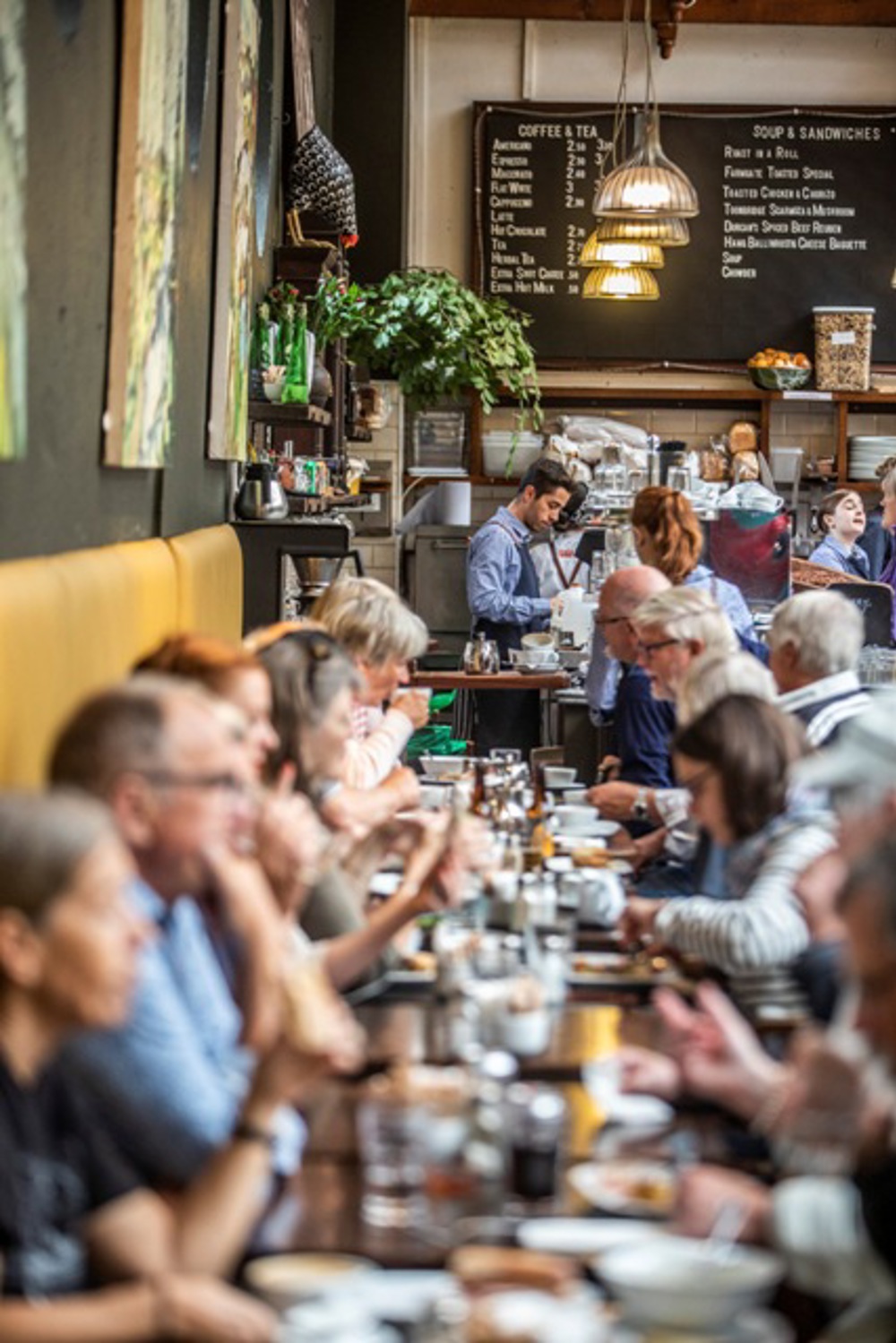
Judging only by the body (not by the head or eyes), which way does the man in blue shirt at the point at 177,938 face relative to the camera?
to the viewer's right

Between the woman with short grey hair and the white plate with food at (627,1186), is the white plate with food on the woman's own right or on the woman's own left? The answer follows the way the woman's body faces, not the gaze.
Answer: on the woman's own right

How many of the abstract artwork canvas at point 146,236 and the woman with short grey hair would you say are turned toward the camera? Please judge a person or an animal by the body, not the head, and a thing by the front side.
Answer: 0

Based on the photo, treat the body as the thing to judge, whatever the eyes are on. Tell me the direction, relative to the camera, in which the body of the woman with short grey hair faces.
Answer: to the viewer's right

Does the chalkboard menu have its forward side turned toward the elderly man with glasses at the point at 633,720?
yes

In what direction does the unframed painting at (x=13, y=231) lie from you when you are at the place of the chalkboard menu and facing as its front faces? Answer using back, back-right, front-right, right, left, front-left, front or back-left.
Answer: front

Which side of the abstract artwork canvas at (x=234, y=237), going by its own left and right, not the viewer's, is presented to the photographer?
right

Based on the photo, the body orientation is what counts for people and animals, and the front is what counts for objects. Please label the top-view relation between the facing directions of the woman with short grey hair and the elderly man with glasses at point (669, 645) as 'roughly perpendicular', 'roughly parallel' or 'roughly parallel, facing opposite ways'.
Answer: roughly parallel, facing opposite ways

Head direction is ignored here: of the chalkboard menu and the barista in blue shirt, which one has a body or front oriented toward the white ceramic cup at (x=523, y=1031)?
the chalkboard menu

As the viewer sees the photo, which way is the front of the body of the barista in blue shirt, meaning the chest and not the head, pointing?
to the viewer's right

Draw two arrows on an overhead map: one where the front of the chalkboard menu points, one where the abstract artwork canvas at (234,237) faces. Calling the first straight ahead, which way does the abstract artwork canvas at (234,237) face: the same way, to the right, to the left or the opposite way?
to the left

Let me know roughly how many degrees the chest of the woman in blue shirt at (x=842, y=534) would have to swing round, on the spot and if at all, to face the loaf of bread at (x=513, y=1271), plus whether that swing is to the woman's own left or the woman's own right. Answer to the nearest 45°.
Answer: approximately 45° to the woman's own right

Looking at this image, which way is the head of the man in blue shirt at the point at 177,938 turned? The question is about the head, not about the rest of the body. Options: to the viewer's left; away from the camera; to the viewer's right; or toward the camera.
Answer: to the viewer's right

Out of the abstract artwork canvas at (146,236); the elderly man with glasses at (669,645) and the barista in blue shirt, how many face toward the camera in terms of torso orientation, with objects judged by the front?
0

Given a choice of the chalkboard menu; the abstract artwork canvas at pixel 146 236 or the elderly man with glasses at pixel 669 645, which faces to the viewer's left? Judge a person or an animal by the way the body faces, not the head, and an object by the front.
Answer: the elderly man with glasses

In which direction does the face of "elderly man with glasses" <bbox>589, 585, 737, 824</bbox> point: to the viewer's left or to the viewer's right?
to the viewer's left

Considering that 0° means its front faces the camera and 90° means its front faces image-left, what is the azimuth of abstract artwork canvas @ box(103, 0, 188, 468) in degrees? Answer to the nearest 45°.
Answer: approximately 270°

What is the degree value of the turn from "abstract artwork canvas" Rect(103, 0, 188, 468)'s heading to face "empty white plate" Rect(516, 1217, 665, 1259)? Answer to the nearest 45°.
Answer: approximately 90° to its right

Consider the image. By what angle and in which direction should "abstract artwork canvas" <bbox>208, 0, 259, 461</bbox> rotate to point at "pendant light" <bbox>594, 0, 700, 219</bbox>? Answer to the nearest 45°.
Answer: approximately 45° to its left

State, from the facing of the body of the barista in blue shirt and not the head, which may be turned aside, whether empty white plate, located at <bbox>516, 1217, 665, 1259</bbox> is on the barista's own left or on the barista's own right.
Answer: on the barista's own right

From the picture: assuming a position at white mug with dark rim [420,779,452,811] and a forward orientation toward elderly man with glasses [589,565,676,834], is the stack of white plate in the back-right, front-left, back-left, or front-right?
front-left

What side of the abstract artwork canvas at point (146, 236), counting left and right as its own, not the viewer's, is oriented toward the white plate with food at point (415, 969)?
right

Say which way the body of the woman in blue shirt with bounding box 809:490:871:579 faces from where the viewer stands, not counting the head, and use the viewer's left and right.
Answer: facing the viewer and to the right of the viewer
